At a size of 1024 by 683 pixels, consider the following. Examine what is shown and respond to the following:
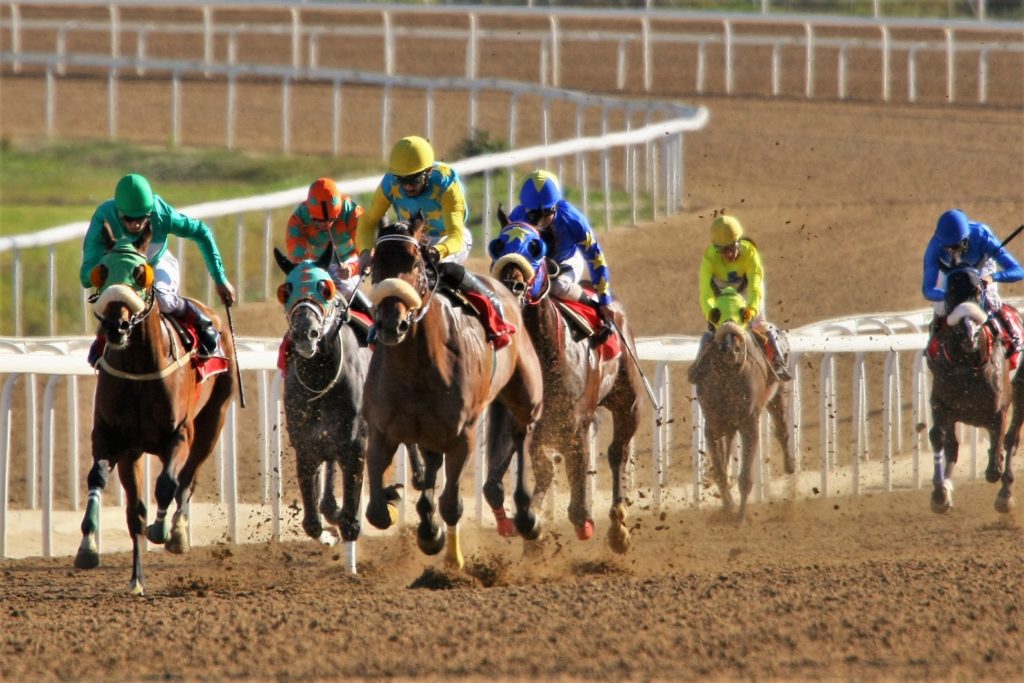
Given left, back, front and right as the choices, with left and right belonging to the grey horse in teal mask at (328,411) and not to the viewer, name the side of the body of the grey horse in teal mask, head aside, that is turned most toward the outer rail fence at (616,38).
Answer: back

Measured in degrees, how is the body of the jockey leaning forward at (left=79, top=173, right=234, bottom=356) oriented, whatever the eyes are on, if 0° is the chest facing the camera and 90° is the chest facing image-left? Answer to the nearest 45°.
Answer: approximately 45°

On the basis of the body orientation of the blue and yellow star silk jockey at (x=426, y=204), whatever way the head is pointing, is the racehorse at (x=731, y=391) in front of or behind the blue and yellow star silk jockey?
behind

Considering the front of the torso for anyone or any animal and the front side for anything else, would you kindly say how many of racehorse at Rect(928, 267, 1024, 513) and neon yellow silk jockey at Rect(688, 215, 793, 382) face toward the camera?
2

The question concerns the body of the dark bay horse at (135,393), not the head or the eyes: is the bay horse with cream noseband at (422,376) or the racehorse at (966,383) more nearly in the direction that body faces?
the bay horse with cream noseband
